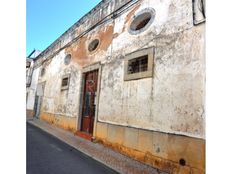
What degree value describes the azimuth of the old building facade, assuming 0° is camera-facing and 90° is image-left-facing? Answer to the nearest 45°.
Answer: approximately 45°
